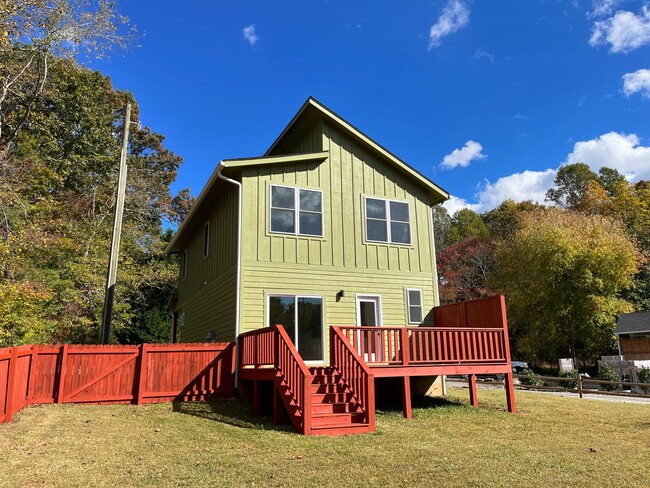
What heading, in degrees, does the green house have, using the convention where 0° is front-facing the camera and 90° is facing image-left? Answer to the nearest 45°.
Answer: approximately 0°

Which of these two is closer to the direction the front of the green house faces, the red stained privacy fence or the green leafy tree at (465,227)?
the red stained privacy fence

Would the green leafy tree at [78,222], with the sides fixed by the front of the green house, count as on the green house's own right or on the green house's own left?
on the green house's own right

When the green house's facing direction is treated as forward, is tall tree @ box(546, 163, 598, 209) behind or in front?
behind

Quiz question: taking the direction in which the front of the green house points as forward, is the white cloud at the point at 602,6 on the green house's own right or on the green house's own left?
on the green house's own left

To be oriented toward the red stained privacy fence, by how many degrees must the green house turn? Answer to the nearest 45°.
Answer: approximately 90° to its right

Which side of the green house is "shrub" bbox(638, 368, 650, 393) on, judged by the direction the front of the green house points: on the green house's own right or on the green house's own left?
on the green house's own left

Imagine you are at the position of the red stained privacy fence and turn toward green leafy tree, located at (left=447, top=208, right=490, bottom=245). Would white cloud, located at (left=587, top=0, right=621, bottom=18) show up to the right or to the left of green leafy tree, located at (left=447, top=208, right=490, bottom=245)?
right

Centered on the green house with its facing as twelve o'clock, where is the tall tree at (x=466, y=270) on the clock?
The tall tree is roughly at 7 o'clock from the green house.
